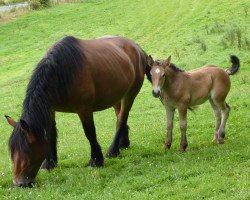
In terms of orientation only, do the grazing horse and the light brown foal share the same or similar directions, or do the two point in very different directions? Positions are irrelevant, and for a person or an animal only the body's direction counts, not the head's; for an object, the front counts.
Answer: same or similar directions

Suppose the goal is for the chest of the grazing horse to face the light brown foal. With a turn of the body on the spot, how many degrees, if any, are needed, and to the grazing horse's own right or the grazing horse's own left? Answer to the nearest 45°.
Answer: approximately 135° to the grazing horse's own left

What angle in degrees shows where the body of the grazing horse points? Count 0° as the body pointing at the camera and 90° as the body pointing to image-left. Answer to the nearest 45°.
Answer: approximately 45°

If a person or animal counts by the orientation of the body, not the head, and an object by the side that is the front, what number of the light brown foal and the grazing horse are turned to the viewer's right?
0

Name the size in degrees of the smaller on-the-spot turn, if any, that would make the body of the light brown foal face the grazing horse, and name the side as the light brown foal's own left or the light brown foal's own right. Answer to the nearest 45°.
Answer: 0° — it already faces it
